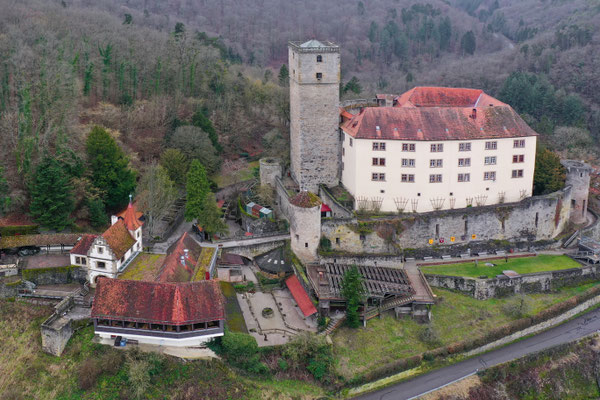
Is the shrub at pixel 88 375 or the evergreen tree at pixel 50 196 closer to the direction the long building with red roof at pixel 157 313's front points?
the shrub

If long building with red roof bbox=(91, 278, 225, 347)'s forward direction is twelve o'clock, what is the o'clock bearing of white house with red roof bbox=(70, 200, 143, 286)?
The white house with red roof is roughly at 5 o'clock from the long building with red roof.

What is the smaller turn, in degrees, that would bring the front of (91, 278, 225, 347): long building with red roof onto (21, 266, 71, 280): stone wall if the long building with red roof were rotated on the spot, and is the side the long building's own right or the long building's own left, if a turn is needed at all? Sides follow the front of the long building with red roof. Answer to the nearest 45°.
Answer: approximately 135° to the long building's own right

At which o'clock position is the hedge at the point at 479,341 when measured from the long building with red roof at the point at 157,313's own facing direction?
The hedge is roughly at 9 o'clock from the long building with red roof.

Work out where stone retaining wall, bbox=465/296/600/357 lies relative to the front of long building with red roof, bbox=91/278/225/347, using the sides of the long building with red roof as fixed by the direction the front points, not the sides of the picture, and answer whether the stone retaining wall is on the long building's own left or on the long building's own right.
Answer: on the long building's own left

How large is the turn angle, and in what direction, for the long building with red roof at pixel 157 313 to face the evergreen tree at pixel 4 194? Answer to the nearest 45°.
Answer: approximately 135° to its right

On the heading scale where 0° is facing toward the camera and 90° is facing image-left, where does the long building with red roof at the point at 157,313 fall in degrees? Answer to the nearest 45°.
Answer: approximately 0°

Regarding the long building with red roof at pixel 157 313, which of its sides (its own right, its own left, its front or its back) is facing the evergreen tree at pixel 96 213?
back

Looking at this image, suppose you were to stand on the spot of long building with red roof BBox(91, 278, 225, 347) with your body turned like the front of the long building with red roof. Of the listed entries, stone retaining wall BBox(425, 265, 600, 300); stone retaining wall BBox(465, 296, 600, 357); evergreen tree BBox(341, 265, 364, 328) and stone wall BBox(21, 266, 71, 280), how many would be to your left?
3

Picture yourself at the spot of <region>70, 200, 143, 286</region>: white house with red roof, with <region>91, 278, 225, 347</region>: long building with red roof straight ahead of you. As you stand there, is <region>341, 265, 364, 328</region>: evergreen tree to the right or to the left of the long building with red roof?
left

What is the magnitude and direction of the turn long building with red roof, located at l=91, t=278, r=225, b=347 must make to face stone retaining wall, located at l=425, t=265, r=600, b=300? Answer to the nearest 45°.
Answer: approximately 90° to its left

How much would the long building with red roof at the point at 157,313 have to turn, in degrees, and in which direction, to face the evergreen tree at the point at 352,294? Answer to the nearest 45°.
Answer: approximately 90° to its left
